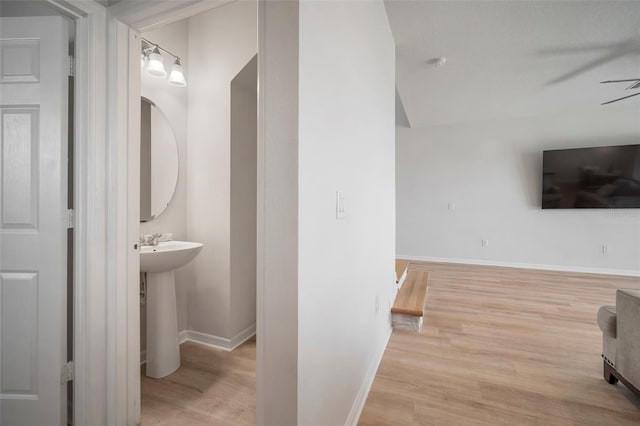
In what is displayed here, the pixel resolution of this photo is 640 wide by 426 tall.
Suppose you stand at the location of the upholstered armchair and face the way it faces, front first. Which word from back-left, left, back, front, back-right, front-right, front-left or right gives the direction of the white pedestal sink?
left

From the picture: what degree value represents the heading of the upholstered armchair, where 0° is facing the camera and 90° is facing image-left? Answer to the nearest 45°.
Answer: approximately 135°

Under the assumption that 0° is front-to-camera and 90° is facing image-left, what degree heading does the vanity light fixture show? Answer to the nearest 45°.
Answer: approximately 315°

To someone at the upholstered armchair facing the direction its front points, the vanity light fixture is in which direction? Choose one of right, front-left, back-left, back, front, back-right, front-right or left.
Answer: left

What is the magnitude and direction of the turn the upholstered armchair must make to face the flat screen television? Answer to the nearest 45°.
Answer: approximately 45° to its right

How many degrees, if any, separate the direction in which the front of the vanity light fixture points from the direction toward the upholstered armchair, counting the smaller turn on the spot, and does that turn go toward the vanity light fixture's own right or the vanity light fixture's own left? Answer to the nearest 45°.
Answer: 0° — it already faces it
